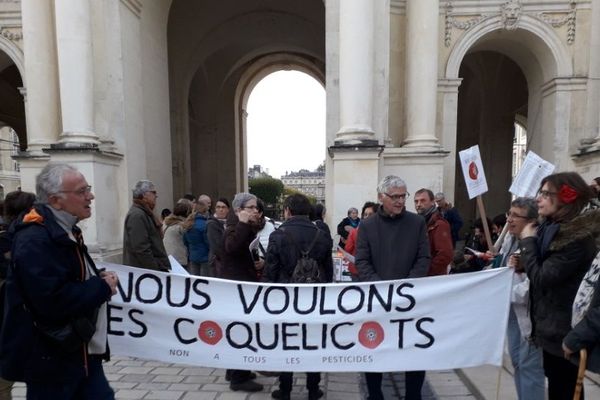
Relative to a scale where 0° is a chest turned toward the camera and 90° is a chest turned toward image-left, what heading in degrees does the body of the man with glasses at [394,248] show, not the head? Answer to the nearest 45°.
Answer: approximately 0°

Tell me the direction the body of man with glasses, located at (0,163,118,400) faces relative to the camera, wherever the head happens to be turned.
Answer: to the viewer's right

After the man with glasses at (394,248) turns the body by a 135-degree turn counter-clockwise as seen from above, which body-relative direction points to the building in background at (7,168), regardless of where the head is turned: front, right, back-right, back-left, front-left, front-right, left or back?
left

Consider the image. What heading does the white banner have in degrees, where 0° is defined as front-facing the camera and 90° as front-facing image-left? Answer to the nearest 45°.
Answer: approximately 0°

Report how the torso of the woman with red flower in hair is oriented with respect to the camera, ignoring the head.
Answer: to the viewer's left

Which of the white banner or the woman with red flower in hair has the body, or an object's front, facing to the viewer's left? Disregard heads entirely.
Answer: the woman with red flower in hair

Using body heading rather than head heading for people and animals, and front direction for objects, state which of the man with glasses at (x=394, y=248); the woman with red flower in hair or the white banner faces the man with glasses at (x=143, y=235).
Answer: the woman with red flower in hair
